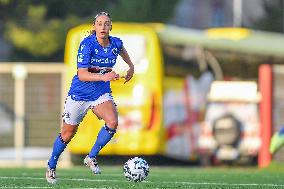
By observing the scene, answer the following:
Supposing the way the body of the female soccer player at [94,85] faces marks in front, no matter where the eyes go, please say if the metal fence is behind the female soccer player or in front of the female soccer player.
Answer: behind

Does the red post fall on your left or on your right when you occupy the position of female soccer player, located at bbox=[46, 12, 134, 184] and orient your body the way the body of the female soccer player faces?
on your left

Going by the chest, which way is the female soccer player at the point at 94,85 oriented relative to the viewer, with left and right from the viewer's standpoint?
facing the viewer and to the right of the viewer

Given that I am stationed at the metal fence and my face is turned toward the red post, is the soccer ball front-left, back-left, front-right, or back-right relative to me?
front-right
